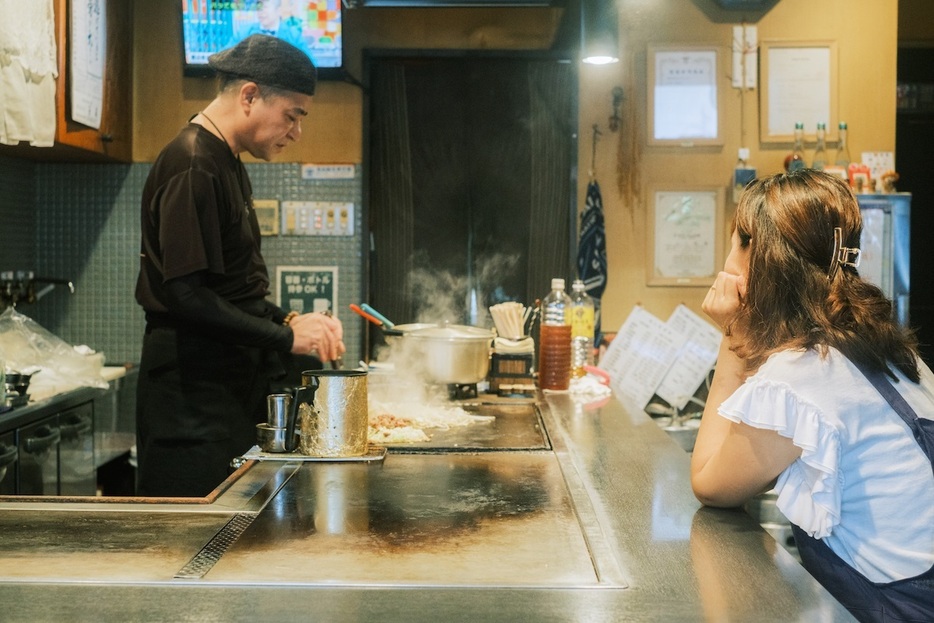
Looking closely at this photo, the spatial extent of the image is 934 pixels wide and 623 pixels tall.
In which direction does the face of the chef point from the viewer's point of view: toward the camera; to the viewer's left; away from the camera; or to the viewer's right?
to the viewer's right

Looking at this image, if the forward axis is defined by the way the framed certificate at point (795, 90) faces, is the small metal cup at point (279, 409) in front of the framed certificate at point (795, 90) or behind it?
in front

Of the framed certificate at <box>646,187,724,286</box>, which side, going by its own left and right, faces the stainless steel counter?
front

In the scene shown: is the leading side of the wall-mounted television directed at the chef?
yes

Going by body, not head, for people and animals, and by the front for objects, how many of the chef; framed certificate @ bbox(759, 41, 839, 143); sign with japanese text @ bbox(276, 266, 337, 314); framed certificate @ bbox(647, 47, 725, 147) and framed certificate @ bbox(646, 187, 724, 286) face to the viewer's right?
1

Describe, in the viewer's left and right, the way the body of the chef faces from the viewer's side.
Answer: facing to the right of the viewer

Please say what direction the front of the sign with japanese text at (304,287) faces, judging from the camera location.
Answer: facing the viewer

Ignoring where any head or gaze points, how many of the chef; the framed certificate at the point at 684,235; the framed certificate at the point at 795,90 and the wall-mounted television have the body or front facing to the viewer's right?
1

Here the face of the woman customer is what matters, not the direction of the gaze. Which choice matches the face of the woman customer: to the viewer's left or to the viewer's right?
to the viewer's left

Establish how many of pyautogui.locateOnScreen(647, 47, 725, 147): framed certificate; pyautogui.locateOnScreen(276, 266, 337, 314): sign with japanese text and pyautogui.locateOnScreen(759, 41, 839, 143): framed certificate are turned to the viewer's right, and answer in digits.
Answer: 0

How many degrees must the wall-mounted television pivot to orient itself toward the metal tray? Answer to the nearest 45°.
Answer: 0° — it already faces it

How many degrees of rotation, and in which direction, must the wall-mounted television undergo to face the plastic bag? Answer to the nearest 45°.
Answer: approximately 45° to its right

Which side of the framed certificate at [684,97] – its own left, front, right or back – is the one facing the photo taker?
front
